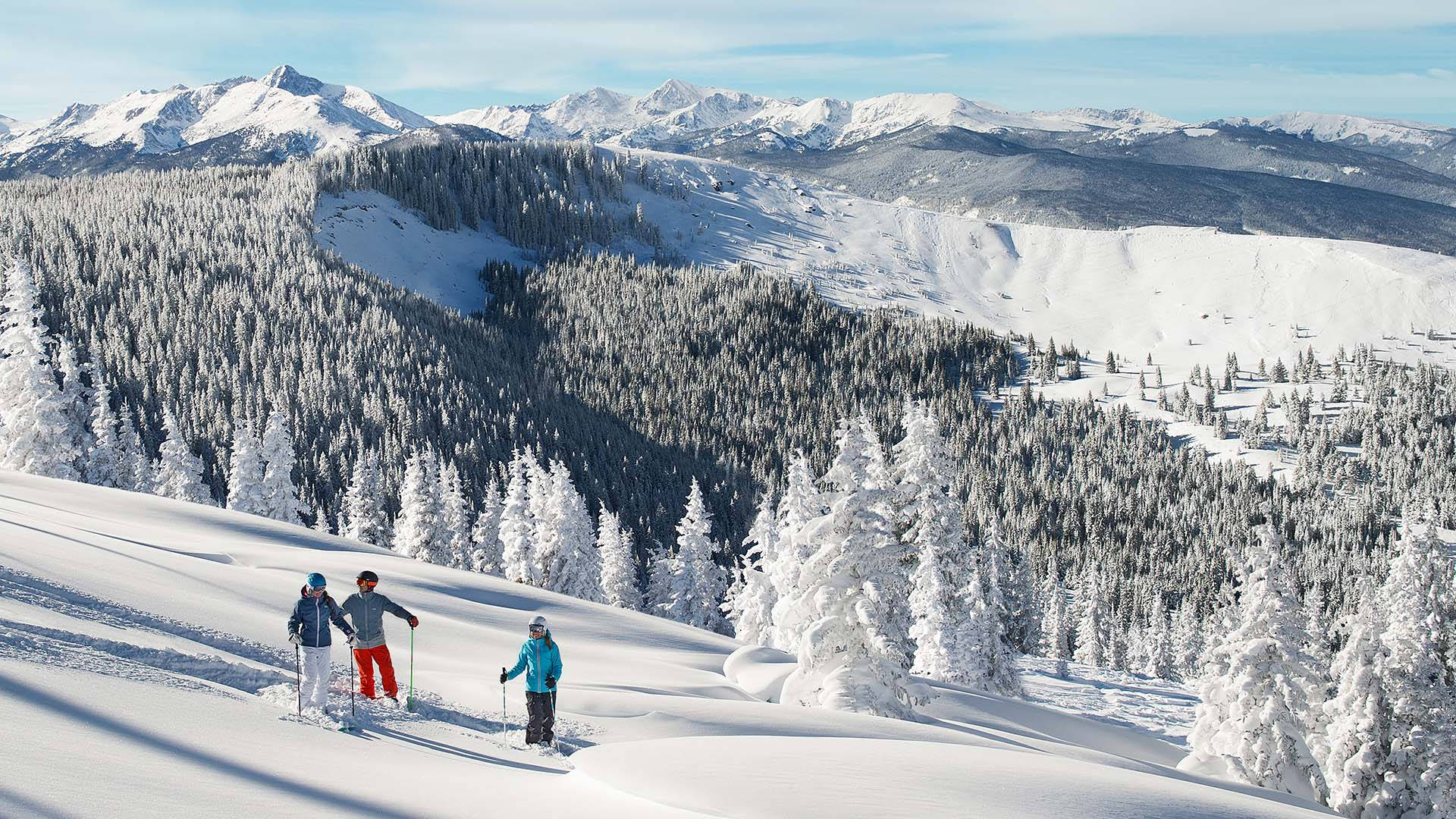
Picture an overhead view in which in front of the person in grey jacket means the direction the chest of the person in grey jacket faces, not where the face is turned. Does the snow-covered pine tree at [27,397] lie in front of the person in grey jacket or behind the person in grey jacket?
behind

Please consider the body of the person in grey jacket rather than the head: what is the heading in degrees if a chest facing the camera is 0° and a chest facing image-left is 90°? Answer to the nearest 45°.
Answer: approximately 0°

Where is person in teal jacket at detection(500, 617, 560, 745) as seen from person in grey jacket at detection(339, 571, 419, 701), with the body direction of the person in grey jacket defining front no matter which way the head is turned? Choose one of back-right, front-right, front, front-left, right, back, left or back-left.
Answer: front-left

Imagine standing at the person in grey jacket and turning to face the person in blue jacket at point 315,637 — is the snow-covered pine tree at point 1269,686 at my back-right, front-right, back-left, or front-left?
back-left

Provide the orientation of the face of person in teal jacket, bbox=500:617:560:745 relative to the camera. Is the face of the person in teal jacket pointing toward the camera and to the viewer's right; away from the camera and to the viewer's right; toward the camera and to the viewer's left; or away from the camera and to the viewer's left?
toward the camera and to the viewer's left

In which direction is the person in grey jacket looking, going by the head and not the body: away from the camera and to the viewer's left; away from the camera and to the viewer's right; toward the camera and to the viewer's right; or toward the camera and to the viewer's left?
toward the camera and to the viewer's left

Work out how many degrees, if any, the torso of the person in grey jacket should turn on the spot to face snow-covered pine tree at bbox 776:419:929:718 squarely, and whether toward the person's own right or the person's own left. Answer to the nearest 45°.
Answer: approximately 135° to the person's own left
